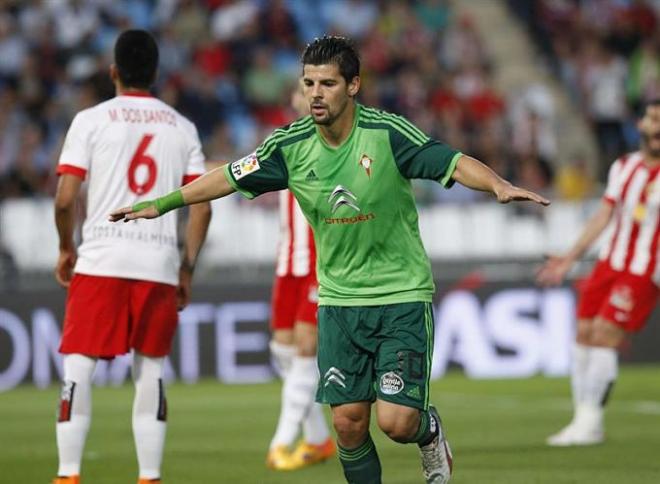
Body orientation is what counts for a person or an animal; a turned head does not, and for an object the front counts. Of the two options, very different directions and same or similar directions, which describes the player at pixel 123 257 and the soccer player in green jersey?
very different directions

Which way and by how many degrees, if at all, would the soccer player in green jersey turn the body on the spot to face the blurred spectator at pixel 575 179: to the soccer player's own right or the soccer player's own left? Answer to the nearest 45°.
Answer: approximately 180°

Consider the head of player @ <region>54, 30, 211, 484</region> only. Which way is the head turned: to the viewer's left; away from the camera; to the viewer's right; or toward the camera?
away from the camera

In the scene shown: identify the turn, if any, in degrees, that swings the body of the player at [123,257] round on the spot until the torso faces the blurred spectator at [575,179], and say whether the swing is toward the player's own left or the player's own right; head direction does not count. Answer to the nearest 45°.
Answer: approximately 45° to the player's own right

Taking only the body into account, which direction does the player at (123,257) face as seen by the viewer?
away from the camera

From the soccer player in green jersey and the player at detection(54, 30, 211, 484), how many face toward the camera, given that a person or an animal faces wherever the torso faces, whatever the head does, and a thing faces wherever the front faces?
1

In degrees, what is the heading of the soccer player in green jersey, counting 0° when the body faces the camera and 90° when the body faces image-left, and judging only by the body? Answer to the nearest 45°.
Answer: approximately 0°
